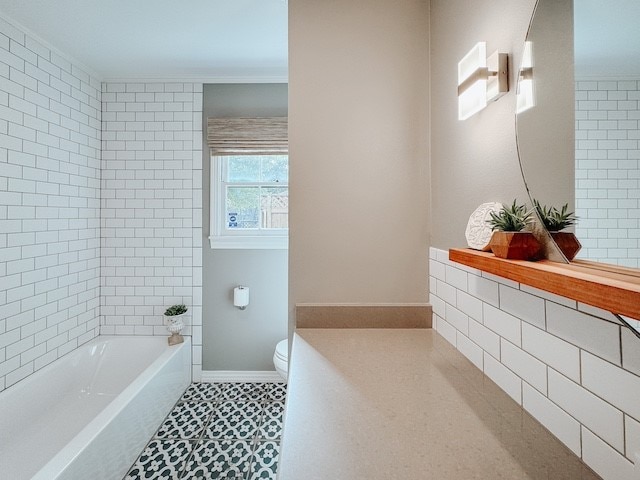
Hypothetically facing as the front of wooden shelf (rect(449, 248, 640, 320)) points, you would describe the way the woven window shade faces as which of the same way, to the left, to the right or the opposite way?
to the left

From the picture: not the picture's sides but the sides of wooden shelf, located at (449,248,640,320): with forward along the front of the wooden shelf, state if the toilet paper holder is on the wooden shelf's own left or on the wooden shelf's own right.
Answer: on the wooden shelf's own right

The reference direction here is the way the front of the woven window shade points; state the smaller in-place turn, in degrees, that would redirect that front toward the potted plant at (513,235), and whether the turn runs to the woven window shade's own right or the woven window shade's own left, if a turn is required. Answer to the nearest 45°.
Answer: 0° — it already faces it

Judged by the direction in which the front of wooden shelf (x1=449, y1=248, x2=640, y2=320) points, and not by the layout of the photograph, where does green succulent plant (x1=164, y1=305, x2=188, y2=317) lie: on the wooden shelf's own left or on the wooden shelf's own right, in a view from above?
on the wooden shelf's own right

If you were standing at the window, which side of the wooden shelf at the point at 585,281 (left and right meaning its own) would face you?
right

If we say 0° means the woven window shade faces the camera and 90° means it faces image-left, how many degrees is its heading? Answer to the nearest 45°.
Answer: approximately 0°
